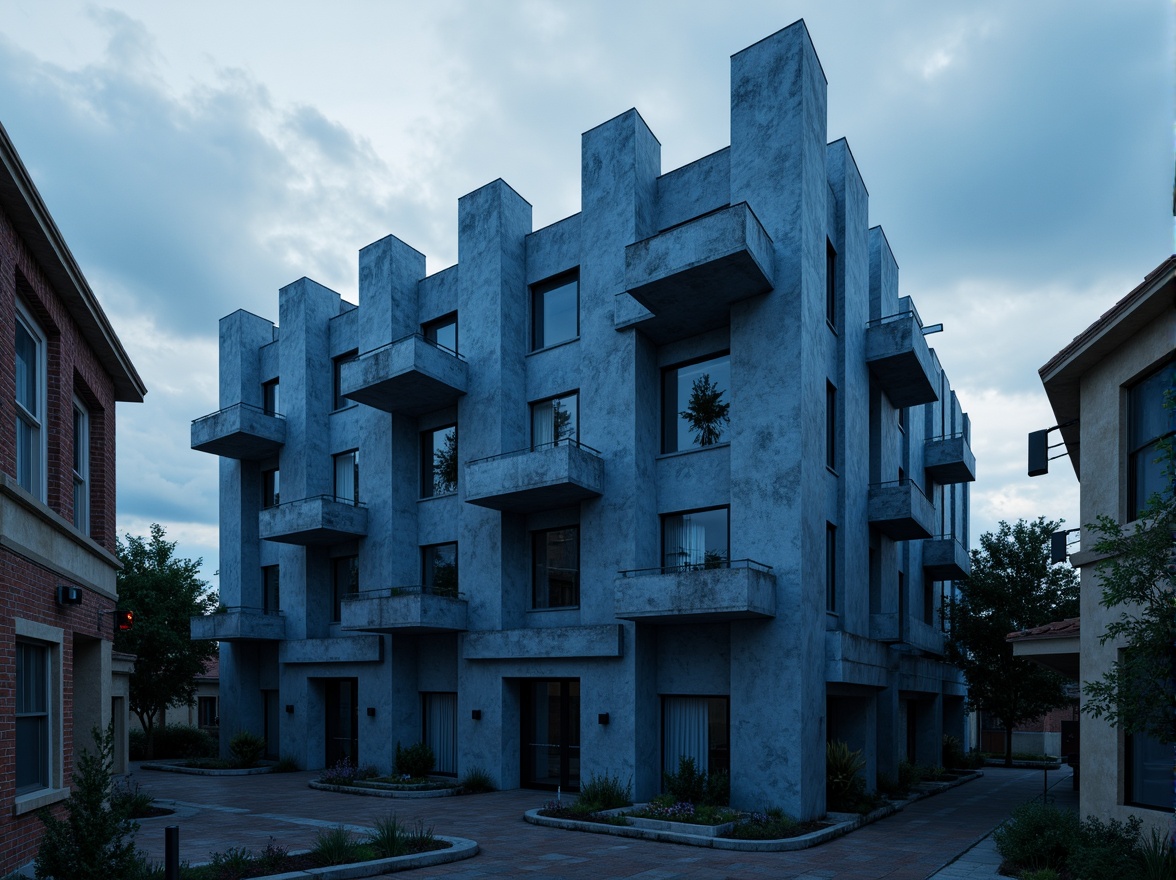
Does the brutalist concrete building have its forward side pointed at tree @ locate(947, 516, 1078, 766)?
no

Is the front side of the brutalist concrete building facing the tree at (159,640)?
no

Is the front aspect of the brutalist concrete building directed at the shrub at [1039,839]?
no

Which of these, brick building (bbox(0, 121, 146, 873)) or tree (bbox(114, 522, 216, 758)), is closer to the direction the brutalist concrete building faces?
the brick building

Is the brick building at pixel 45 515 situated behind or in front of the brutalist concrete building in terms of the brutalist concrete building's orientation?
in front

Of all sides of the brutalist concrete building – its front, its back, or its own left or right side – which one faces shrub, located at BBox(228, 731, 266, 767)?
right

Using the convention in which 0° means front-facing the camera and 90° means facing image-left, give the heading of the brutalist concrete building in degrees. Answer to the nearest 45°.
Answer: approximately 45°
